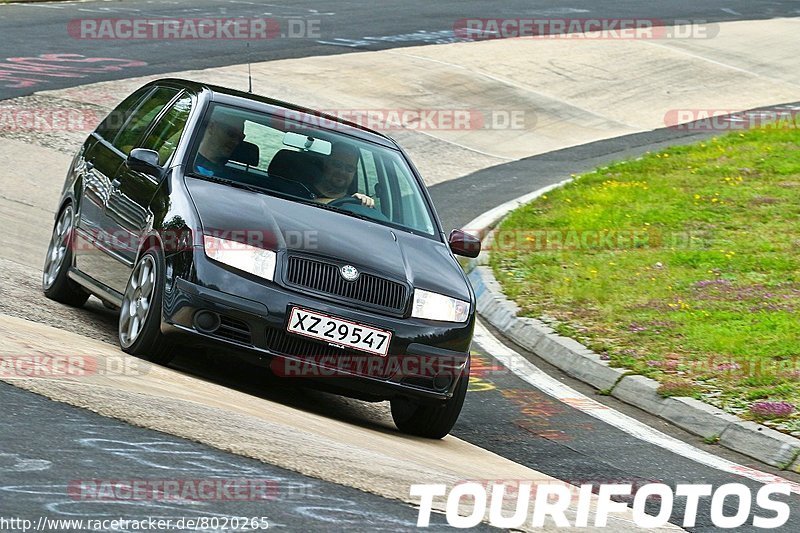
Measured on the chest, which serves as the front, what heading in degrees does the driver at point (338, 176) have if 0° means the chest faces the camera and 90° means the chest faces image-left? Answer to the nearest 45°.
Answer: approximately 315°

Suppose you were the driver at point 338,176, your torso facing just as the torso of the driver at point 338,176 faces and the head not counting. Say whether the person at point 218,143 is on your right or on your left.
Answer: on your right

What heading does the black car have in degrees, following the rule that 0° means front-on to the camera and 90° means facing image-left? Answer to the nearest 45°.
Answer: approximately 315°
